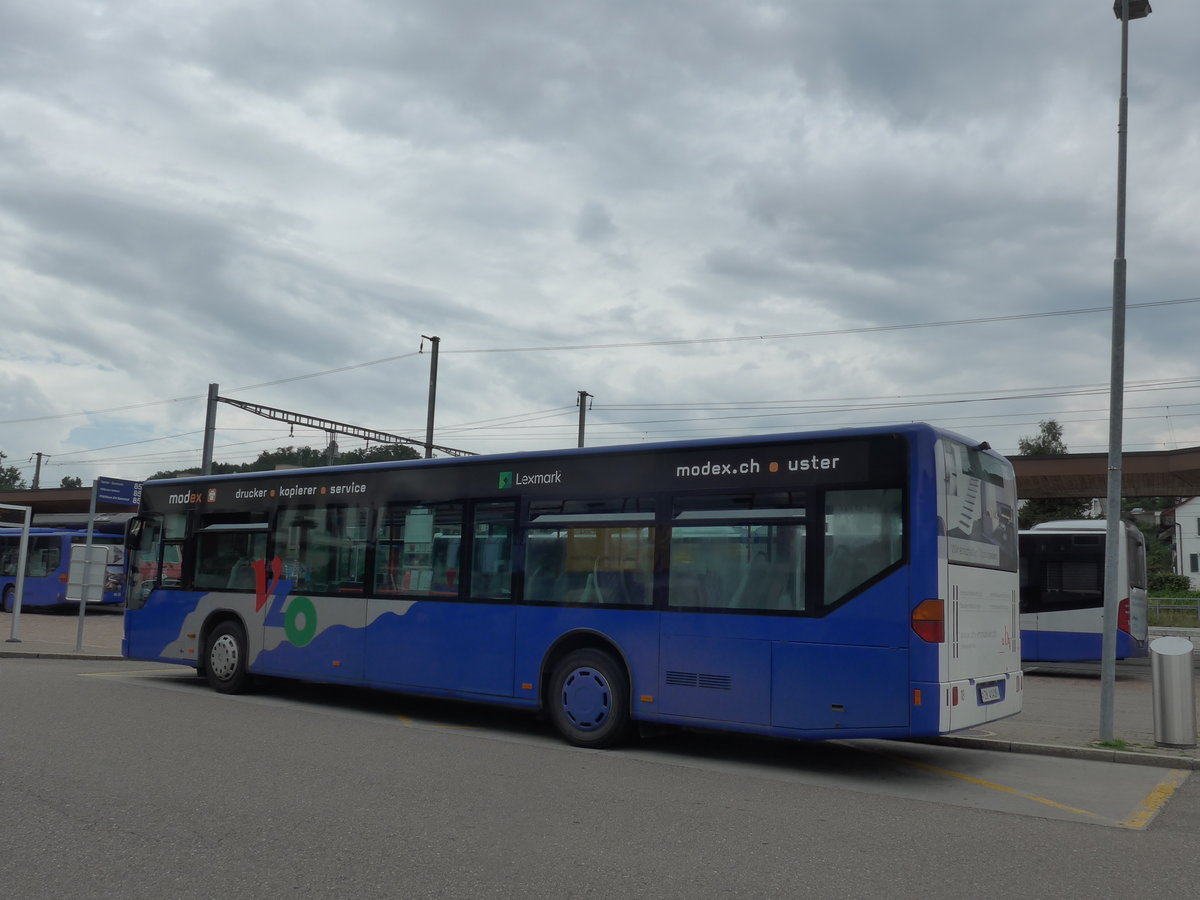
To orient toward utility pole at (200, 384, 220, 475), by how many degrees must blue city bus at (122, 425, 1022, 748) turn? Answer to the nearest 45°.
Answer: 0° — it already faces it

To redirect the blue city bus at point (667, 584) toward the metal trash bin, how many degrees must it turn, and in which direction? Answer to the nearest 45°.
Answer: approximately 135° to its right

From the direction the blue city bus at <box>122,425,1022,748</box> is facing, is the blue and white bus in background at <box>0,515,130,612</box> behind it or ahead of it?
ahead

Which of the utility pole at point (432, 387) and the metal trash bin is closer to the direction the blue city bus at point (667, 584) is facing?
the utility pole

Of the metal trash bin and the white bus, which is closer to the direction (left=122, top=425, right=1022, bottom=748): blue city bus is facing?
the white bus

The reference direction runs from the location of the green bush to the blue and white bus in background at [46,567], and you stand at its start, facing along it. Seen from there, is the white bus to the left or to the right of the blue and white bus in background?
left

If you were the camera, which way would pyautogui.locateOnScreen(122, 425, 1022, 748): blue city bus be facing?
facing away from the viewer and to the left of the viewer

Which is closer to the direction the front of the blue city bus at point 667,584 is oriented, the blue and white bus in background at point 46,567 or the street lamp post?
the blue and white bus in background

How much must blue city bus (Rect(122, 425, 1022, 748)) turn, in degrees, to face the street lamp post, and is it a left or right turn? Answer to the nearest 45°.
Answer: approximately 135° to its right

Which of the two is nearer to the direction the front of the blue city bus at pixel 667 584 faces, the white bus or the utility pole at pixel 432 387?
the utility pole

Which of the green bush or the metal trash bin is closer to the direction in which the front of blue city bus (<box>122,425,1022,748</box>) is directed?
the green bush

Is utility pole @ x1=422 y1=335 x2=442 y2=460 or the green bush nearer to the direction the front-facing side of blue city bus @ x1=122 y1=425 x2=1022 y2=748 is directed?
the utility pole

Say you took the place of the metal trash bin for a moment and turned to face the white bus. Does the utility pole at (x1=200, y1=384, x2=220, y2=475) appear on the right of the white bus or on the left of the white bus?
left
